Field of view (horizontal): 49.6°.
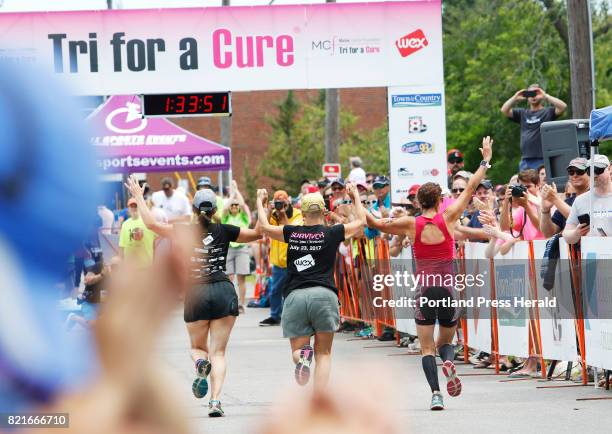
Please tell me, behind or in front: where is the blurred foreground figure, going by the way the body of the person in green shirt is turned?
in front

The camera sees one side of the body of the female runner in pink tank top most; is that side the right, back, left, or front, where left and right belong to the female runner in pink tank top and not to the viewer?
back

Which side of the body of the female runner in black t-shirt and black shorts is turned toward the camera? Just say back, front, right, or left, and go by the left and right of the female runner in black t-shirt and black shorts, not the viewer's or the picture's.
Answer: back

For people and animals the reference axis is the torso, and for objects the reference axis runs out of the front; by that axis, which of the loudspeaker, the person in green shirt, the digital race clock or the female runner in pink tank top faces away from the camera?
the female runner in pink tank top

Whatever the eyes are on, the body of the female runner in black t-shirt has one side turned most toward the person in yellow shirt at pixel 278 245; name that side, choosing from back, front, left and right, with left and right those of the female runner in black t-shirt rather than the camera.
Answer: front

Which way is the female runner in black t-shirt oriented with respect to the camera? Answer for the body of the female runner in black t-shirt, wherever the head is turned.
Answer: away from the camera

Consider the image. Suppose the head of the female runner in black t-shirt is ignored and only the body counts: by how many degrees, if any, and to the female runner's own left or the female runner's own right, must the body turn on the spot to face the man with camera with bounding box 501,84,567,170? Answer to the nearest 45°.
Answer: approximately 45° to the female runner's own right

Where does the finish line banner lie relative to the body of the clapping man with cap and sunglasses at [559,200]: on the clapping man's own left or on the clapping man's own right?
on the clapping man's own right

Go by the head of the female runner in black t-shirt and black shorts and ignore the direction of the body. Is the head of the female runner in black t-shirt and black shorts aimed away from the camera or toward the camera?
away from the camera
